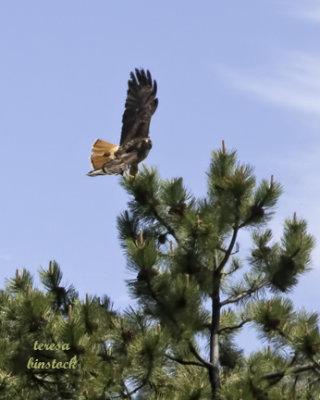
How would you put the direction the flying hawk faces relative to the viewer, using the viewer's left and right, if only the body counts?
facing to the right of the viewer
